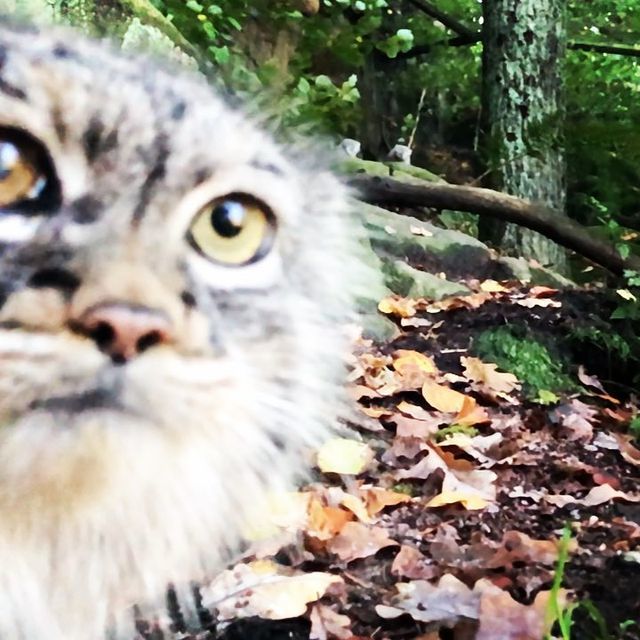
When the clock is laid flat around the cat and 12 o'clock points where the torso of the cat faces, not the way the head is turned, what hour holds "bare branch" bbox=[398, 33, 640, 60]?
The bare branch is roughly at 7 o'clock from the cat.

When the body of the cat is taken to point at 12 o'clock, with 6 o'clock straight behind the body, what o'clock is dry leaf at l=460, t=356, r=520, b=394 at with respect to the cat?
The dry leaf is roughly at 7 o'clock from the cat.

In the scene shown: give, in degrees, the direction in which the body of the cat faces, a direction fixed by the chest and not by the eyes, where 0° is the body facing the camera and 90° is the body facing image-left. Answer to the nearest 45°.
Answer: approximately 0°

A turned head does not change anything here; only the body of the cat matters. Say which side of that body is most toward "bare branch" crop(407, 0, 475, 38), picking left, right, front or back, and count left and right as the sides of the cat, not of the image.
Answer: back

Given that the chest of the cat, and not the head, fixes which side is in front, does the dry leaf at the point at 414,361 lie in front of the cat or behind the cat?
behind

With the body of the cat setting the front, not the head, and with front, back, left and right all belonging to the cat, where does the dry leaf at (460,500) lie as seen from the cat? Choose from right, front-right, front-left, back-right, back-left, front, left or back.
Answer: back-left

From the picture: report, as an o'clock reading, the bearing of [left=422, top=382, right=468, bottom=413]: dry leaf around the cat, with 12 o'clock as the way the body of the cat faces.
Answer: The dry leaf is roughly at 7 o'clock from the cat.

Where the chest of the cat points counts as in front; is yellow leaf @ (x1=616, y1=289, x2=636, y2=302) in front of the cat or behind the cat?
behind

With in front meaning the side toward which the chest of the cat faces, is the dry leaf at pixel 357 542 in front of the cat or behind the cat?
behind

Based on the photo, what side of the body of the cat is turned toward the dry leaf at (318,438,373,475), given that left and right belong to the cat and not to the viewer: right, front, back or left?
back

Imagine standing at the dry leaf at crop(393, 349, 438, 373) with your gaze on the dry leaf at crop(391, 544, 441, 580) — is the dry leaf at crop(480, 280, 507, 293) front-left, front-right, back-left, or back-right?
back-left

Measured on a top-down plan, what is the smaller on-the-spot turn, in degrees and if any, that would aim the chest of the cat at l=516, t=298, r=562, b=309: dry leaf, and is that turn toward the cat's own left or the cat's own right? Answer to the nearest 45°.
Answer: approximately 135° to the cat's own left

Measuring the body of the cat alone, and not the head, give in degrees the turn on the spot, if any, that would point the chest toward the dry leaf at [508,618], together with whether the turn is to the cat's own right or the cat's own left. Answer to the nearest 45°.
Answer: approximately 135° to the cat's own left

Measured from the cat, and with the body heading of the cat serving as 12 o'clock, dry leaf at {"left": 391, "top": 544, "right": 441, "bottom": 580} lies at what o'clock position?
The dry leaf is roughly at 7 o'clock from the cat.

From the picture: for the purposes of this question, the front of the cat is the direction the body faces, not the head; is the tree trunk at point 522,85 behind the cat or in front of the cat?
behind

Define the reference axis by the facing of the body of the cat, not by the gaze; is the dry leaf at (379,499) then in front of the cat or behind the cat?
behind
